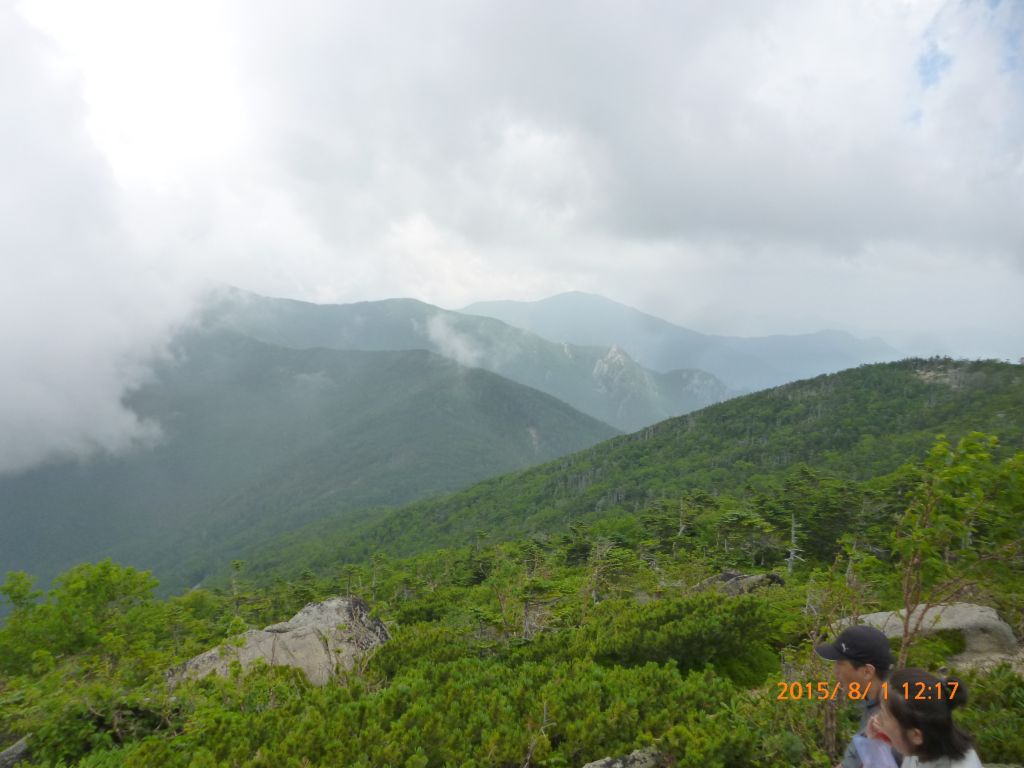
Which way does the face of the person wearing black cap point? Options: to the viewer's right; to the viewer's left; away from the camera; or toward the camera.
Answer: to the viewer's left

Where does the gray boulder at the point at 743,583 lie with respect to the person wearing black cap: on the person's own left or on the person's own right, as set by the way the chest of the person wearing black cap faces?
on the person's own right

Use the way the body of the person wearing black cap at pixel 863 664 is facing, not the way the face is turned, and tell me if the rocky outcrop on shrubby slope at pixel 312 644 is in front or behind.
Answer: in front

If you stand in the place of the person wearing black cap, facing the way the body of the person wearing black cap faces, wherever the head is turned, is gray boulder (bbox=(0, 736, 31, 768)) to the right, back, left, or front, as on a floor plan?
front

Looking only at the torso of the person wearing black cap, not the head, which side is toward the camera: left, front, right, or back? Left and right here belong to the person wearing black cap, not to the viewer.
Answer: left
